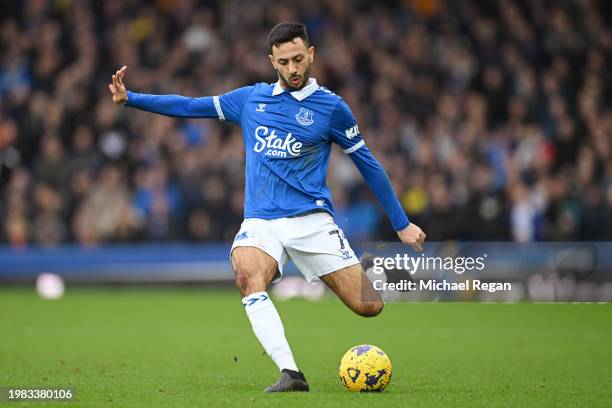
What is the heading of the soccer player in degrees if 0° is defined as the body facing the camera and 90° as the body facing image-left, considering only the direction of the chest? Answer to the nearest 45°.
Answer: approximately 0°
